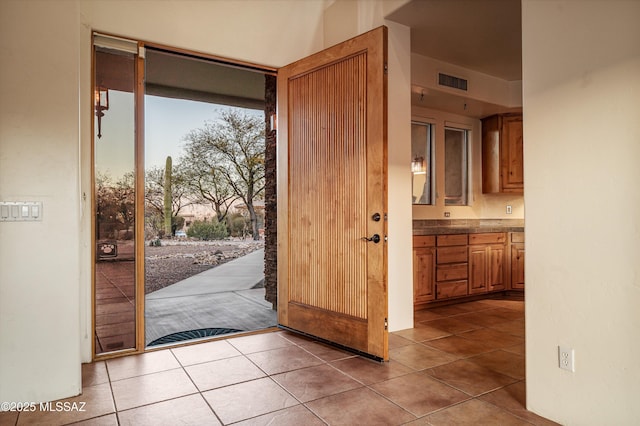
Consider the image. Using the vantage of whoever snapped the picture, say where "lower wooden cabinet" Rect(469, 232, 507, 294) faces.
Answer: facing the viewer and to the right of the viewer

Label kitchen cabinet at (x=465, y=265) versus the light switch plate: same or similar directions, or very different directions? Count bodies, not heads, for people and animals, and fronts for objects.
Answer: same or similar directions

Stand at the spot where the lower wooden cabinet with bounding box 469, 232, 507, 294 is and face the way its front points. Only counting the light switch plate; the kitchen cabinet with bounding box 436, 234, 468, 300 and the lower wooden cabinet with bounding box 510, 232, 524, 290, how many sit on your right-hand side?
2

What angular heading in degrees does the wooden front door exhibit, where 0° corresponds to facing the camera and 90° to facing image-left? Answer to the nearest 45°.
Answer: approximately 45°

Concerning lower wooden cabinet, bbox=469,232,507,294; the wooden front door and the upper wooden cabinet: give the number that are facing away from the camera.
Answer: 0

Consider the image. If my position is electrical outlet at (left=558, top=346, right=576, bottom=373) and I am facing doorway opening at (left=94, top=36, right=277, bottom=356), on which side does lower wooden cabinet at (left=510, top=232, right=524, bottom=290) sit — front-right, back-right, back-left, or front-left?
front-right

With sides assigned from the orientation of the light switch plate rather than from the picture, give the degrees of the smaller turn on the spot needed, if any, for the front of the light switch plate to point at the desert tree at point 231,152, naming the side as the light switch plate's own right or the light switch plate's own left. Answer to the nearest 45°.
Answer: approximately 135° to the light switch plate's own left

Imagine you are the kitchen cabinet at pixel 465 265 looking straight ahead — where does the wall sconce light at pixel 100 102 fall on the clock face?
The wall sconce light is roughly at 3 o'clock from the kitchen cabinet.

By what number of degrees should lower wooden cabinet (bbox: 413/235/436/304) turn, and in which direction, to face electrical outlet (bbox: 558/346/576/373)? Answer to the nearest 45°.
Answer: approximately 45° to its right

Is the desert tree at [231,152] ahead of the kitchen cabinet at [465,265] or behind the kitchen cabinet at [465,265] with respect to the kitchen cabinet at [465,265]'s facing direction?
behind

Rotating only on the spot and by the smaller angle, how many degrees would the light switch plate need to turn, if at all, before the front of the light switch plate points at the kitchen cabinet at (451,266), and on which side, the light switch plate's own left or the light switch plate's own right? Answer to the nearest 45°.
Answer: approximately 90° to the light switch plate's own left

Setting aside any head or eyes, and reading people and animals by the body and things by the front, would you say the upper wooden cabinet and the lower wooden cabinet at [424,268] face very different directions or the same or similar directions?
same or similar directions

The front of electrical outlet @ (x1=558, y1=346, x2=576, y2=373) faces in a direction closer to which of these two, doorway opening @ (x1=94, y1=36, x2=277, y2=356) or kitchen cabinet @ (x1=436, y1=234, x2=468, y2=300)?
the doorway opening

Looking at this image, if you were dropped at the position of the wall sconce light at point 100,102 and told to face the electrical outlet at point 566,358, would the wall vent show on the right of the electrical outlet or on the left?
left

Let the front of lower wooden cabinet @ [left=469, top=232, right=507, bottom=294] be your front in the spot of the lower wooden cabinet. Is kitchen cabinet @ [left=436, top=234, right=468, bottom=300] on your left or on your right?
on your right

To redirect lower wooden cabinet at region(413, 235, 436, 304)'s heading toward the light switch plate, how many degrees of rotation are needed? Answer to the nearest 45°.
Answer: approximately 90° to its right

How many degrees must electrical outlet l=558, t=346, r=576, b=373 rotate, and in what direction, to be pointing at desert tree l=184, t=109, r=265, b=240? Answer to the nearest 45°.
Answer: approximately 90° to its right

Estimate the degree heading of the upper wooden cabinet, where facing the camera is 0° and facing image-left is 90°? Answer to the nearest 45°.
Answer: approximately 315°

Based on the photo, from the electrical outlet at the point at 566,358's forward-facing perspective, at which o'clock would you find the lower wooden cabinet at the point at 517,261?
The lower wooden cabinet is roughly at 4 o'clock from the electrical outlet.

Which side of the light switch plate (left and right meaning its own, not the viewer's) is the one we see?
front

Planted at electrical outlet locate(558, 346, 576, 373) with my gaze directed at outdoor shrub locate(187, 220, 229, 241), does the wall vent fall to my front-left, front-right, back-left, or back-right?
front-right
